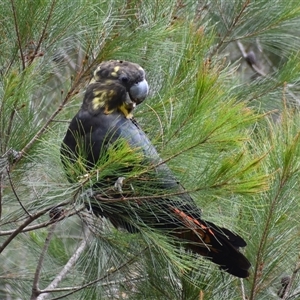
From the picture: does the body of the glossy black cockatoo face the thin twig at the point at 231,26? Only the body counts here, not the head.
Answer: no

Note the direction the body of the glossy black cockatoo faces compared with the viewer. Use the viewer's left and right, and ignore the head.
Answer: facing to the left of the viewer
